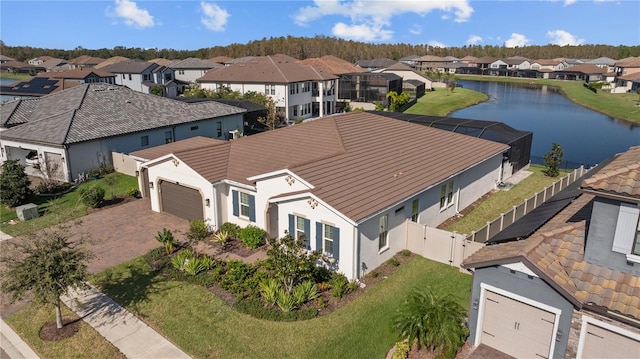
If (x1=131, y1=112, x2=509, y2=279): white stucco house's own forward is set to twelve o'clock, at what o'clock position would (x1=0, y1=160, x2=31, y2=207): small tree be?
The small tree is roughly at 2 o'clock from the white stucco house.

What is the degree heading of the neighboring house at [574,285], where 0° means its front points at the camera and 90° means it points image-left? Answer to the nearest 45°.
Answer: approximately 45°

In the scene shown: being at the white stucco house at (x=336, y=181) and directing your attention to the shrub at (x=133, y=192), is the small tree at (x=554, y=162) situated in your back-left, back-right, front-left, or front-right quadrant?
back-right

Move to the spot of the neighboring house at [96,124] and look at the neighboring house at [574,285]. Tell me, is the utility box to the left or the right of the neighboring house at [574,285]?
right

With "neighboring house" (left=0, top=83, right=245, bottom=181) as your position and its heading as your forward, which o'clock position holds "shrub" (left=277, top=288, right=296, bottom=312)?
The shrub is roughly at 10 o'clock from the neighboring house.

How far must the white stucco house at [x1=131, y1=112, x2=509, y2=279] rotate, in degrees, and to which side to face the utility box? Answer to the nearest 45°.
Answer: approximately 45° to its right

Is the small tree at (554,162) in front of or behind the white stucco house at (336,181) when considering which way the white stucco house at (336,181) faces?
behind

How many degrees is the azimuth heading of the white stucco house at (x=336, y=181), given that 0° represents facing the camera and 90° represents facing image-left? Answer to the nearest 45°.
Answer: approximately 45°

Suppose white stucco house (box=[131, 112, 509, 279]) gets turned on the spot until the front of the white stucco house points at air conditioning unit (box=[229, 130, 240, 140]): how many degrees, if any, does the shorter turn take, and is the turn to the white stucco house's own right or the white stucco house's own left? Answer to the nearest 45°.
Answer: approximately 90° to the white stucco house's own right

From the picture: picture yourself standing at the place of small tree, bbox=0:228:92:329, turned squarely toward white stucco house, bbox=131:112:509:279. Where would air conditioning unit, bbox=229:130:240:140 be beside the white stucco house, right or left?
left

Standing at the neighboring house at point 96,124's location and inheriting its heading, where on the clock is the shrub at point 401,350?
The shrub is roughly at 10 o'clock from the neighboring house.

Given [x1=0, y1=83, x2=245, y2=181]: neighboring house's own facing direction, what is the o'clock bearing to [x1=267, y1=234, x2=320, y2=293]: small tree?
The small tree is roughly at 10 o'clock from the neighboring house.
